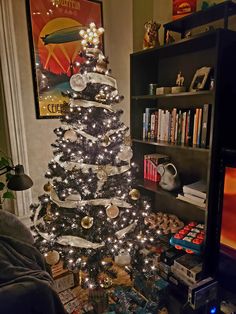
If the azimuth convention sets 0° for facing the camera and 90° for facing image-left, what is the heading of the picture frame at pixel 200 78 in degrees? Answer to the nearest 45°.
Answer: approximately 45°

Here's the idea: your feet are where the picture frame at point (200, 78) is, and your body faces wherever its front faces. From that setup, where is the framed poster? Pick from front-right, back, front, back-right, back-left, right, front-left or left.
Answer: front-right

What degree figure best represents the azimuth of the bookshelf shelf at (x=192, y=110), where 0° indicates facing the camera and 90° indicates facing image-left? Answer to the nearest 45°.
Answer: approximately 45°

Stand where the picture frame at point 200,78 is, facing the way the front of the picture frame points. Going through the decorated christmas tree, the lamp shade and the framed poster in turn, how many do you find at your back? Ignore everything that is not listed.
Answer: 0
